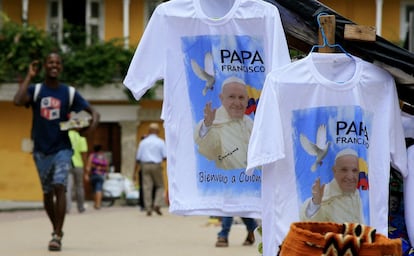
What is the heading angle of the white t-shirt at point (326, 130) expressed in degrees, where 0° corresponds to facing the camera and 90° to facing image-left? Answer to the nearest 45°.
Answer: approximately 0°

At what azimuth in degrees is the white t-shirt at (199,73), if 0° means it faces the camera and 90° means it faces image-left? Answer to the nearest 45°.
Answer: approximately 0°

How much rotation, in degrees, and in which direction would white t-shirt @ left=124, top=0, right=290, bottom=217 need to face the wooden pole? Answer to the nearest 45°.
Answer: approximately 45° to its left

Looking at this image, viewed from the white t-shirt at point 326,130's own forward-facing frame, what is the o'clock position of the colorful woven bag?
The colorful woven bag is roughly at 12 o'clock from the white t-shirt.
